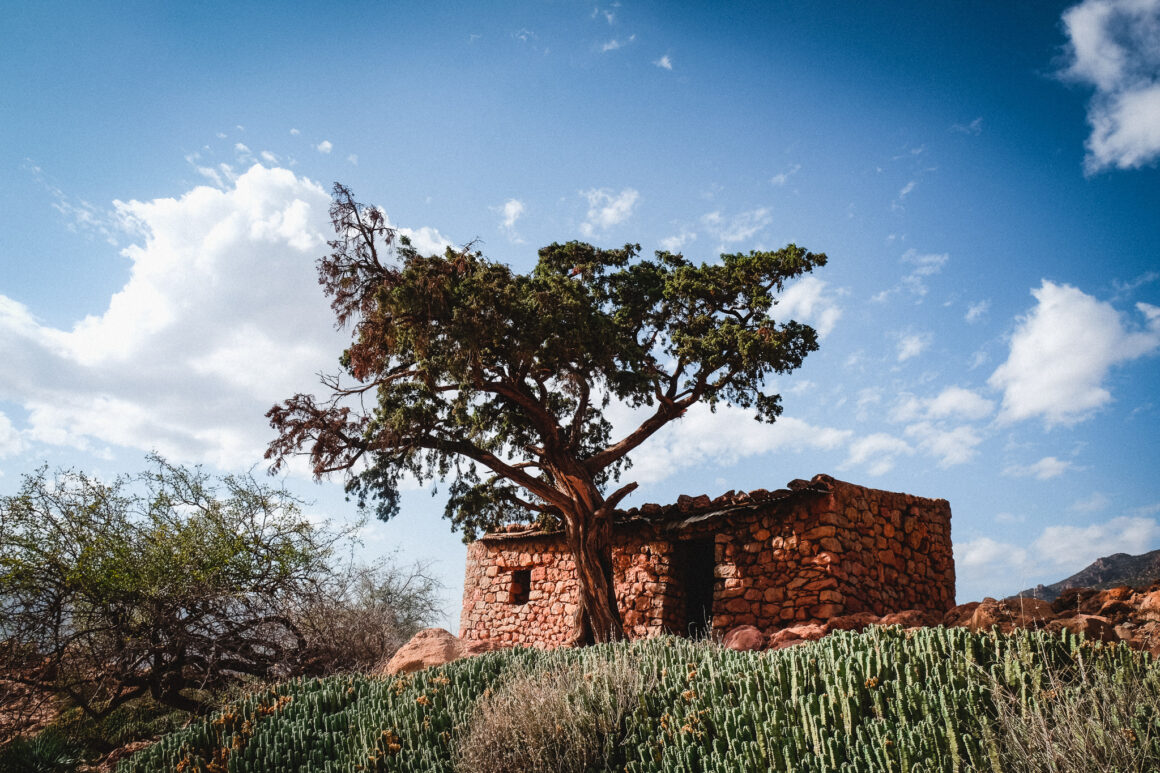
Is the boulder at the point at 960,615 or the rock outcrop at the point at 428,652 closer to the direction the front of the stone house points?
the rock outcrop

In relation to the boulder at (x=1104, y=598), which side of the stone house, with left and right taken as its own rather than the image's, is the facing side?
left

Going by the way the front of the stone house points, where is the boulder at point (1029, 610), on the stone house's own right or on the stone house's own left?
on the stone house's own left

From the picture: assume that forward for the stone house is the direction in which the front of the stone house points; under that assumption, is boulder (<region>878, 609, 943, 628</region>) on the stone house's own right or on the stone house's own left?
on the stone house's own left

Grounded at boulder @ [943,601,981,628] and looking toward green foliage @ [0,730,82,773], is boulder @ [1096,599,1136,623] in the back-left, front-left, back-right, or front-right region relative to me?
back-left

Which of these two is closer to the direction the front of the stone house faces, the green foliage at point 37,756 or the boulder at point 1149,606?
the green foliage

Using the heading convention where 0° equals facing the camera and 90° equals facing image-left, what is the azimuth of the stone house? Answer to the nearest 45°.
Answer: approximately 45°
